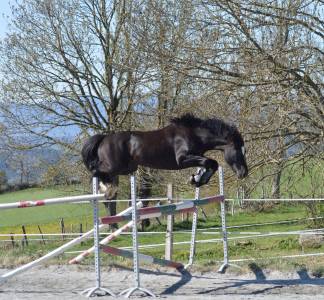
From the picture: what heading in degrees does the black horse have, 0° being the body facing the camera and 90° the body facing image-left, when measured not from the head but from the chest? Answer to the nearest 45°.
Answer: approximately 270°

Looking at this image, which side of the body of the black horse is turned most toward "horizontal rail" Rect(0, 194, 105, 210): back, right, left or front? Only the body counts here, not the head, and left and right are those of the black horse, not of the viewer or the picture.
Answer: back
